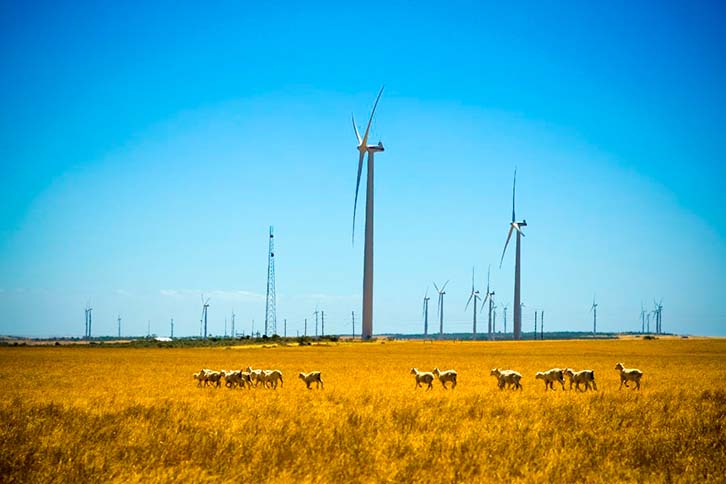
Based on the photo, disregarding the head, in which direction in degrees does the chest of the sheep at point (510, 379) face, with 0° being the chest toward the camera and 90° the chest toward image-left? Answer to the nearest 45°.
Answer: approximately 90°

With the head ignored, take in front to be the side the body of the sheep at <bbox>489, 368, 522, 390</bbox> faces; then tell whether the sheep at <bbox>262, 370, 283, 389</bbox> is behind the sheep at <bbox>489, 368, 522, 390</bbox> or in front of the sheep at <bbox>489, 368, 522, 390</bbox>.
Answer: in front
